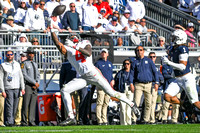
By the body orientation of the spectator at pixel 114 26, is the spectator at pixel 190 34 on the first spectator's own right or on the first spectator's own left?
on the first spectator's own left

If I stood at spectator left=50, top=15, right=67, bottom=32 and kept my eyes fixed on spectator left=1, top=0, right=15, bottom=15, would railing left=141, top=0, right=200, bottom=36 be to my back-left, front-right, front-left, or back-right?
back-right

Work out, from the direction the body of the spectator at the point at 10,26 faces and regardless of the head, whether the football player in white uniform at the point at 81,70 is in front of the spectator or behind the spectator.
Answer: in front

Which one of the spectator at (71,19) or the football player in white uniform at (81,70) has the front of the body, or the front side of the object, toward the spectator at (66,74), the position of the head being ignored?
the spectator at (71,19)

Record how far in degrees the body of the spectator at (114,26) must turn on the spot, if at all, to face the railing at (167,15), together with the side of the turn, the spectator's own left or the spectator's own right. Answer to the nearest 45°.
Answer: approximately 135° to the spectator's own left

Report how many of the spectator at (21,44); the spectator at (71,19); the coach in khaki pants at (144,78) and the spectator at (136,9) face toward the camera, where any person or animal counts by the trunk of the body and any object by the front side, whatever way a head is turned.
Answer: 4

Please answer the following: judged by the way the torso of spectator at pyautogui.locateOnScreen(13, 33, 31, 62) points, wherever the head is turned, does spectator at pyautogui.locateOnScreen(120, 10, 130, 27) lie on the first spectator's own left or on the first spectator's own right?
on the first spectator's own left

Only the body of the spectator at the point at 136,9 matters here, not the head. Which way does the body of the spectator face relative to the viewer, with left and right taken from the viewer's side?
facing the viewer

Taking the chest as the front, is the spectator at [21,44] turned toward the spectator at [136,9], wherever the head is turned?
no

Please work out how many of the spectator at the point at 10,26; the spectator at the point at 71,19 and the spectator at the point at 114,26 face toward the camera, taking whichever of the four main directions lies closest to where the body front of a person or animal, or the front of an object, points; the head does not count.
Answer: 3

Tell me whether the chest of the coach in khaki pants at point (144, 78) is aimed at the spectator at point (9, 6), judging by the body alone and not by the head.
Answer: no

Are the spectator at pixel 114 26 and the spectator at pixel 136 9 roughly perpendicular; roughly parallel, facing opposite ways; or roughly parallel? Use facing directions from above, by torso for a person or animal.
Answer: roughly parallel
